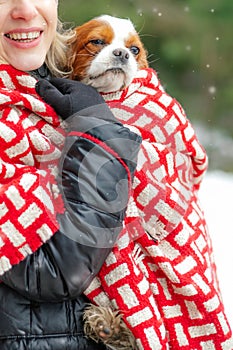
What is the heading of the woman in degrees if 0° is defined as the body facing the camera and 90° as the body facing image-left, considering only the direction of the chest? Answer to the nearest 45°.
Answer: approximately 0°
